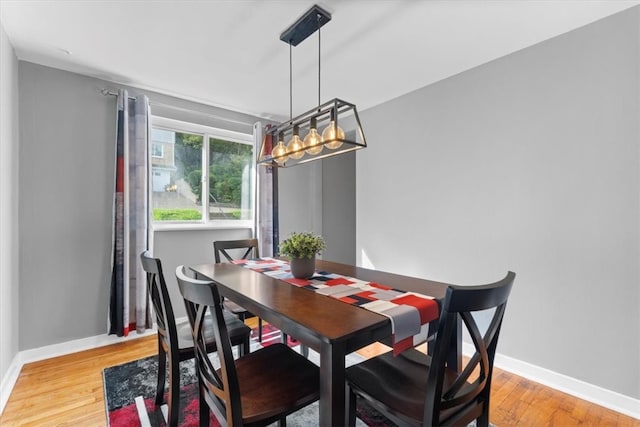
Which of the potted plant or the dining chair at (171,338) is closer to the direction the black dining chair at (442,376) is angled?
the potted plant

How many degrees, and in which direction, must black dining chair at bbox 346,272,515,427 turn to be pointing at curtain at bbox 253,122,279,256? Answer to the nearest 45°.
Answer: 0° — it already faces it

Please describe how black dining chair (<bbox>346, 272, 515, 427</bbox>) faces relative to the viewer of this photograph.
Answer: facing away from the viewer and to the left of the viewer

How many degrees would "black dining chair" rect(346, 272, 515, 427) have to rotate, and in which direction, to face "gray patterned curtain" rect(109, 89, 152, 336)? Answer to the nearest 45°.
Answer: approximately 45° to its left

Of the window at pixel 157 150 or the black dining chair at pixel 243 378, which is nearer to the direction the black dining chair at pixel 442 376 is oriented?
the window

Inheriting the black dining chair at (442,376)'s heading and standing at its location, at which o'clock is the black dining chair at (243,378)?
the black dining chair at (243,378) is roughly at 10 o'clock from the black dining chair at (442,376).

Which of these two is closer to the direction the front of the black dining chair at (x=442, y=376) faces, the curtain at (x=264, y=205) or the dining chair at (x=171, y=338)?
the curtain
